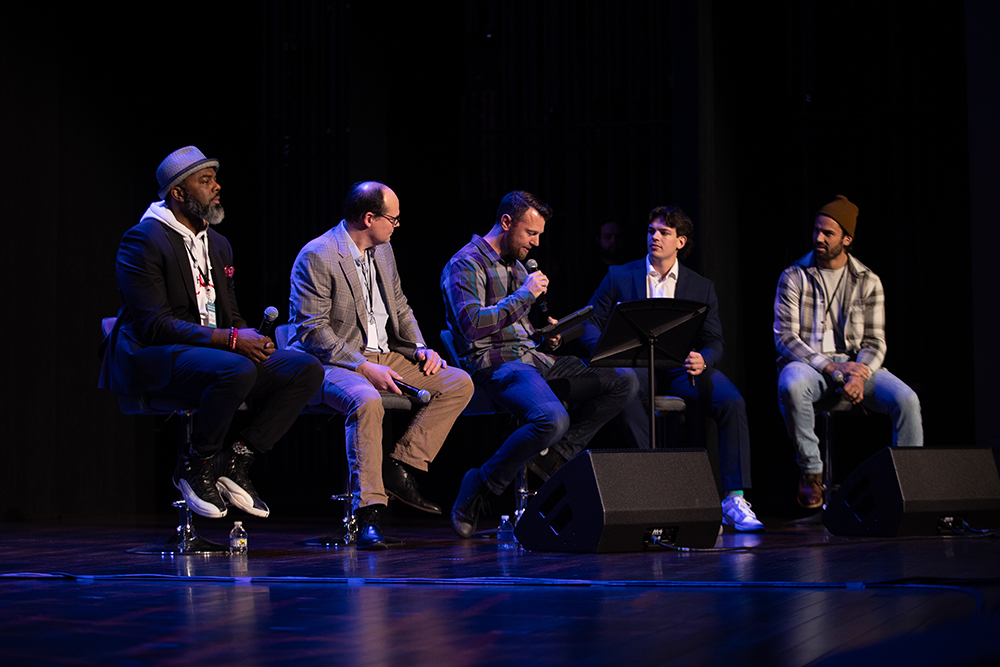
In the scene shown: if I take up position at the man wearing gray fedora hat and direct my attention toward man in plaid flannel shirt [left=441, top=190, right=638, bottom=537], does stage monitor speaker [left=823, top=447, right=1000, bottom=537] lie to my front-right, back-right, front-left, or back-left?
front-right

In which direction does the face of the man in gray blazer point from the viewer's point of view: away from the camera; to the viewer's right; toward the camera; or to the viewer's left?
to the viewer's right

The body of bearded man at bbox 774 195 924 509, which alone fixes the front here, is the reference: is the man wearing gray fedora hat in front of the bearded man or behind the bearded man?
in front

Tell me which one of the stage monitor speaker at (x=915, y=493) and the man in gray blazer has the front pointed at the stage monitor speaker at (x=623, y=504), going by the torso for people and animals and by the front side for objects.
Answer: the man in gray blazer

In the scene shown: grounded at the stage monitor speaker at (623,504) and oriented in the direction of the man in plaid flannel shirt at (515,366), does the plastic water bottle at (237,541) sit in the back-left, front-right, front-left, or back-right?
front-left

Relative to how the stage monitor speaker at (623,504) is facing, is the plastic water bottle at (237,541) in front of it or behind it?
in front

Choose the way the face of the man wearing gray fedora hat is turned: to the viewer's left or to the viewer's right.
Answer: to the viewer's right

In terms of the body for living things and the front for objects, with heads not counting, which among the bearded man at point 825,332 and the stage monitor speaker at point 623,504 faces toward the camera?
the bearded man

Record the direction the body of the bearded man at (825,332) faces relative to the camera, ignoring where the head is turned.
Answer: toward the camera

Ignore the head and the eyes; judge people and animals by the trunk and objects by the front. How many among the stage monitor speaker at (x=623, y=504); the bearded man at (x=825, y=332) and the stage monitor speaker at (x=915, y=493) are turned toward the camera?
1

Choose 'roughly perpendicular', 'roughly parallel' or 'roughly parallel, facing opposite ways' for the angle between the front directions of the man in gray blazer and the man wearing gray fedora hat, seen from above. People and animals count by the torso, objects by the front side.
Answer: roughly parallel

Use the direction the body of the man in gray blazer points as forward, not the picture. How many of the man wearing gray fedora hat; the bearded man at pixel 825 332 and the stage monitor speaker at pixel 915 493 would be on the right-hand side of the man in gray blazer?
1

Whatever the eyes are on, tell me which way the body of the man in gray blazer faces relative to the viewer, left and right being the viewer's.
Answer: facing the viewer and to the right of the viewer

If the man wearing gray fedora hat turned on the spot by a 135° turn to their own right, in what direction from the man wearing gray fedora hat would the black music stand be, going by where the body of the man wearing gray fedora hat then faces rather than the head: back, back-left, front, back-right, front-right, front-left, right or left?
back

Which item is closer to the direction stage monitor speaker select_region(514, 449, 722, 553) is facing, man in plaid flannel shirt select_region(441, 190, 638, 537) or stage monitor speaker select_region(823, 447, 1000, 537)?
the man in plaid flannel shirt
